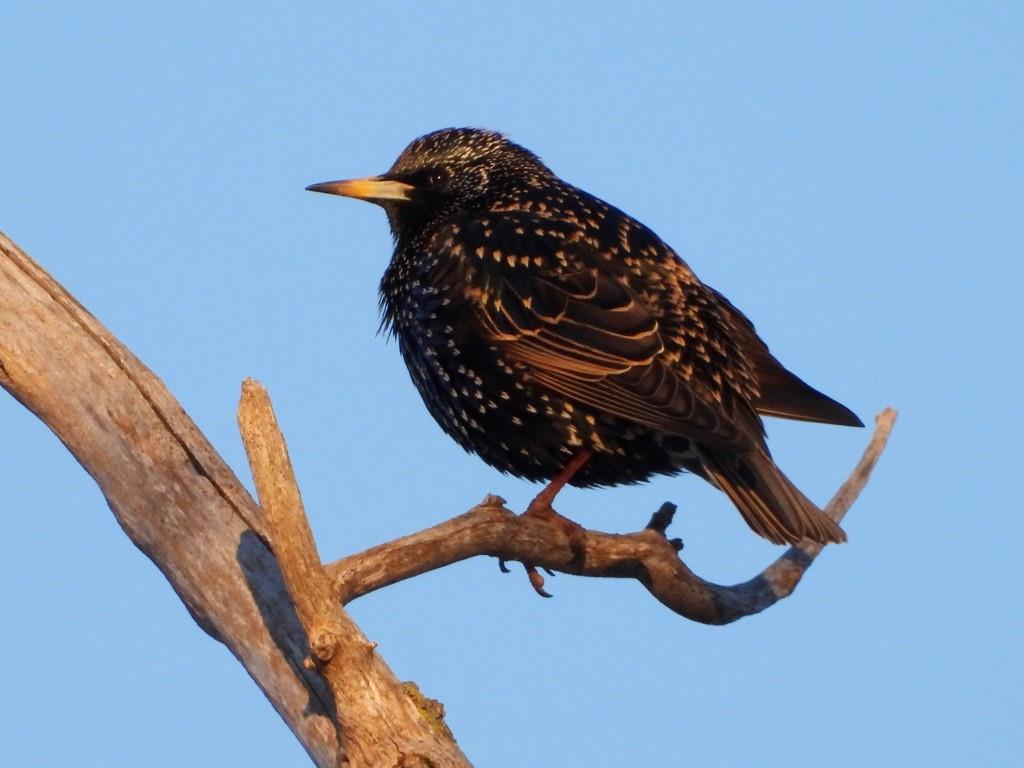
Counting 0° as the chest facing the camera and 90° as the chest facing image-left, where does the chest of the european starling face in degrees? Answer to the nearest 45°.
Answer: approximately 90°
